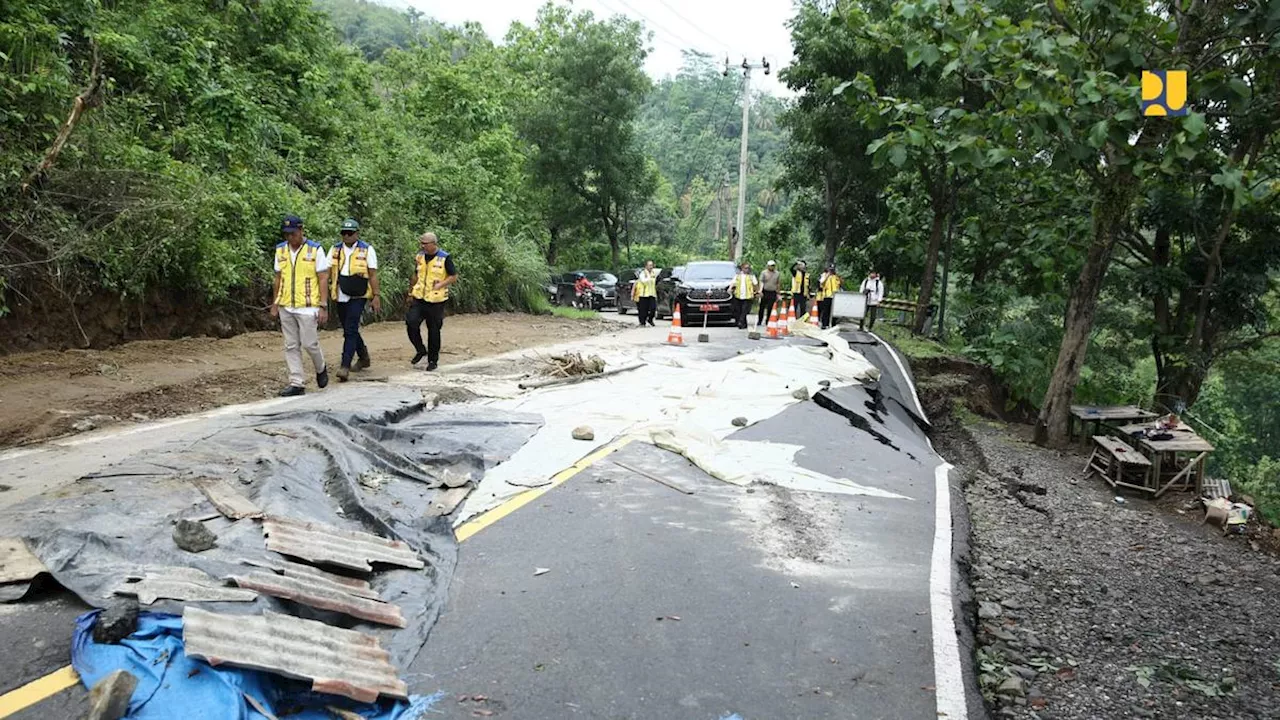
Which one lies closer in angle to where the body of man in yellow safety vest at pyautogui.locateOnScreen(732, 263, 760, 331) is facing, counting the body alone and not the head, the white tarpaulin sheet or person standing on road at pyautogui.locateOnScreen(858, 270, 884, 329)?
the white tarpaulin sheet

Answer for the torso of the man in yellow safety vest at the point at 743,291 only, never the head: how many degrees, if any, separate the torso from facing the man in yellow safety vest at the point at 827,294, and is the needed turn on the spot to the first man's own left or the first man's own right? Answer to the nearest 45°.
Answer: approximately 135° to the first man's own left

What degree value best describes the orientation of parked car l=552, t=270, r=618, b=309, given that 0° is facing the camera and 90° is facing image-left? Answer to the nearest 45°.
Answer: approximately 315°

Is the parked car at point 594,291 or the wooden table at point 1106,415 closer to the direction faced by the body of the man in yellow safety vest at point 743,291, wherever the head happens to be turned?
the wooden table

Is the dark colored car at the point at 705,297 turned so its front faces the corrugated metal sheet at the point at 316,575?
yes

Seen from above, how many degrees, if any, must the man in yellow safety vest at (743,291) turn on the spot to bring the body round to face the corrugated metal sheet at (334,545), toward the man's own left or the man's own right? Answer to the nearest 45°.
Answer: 0° — they already face it

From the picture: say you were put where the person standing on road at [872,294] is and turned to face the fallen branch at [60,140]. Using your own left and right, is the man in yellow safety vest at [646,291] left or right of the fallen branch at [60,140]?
right

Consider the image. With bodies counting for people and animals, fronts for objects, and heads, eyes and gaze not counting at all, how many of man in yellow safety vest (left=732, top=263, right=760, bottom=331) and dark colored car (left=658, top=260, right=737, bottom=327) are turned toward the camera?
2

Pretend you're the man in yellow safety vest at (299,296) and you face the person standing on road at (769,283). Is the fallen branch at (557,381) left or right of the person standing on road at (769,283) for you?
right

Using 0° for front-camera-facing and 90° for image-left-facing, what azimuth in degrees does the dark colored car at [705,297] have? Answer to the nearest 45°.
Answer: approximately 0°
